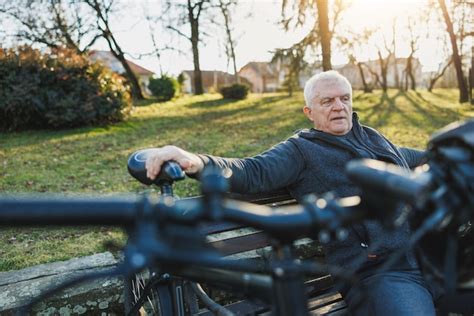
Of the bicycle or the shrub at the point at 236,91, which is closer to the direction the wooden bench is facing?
the bicycle

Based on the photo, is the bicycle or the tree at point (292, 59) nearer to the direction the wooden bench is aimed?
the bicycle
